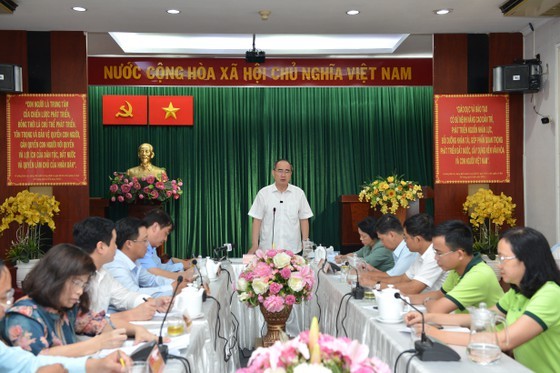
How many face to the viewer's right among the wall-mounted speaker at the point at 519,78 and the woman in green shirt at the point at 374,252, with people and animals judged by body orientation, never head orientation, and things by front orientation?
0

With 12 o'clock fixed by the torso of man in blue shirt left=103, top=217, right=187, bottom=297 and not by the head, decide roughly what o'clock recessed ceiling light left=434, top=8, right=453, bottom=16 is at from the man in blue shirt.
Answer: The recessed ceiling light is roughly at 11 o'clock from the man in blue shirt.

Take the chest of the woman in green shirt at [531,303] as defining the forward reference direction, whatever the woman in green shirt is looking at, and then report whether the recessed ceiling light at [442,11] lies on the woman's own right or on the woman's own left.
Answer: on the woman's own right

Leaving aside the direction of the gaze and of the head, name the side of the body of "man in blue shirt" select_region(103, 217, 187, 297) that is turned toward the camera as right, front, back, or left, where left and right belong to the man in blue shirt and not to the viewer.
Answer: right

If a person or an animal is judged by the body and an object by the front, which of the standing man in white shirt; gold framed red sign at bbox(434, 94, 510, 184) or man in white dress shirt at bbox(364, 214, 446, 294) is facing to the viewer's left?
the man in white dress shirt

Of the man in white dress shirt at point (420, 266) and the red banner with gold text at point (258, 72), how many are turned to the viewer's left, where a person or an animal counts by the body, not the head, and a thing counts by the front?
1

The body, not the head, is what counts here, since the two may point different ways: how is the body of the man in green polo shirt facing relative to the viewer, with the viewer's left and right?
facing to the left of the viewer

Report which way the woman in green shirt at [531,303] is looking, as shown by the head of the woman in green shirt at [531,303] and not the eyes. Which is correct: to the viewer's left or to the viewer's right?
to the viewer's left

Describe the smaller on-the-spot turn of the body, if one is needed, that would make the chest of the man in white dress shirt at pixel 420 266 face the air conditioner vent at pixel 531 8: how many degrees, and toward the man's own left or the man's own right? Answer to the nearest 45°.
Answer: approximately 135° to the man's own right

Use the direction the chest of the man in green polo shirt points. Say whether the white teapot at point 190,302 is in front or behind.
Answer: in front

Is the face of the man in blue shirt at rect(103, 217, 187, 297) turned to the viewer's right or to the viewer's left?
to the viewer's right
